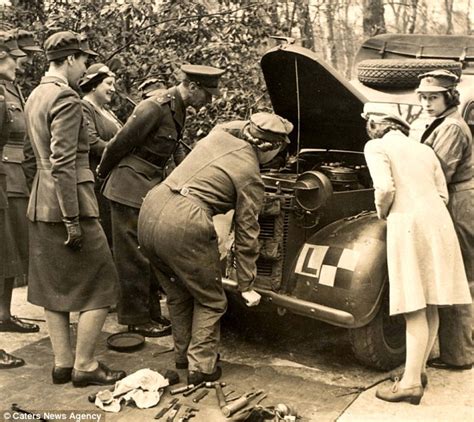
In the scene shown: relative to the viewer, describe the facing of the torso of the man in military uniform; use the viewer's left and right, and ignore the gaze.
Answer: facing to the right of the viewer

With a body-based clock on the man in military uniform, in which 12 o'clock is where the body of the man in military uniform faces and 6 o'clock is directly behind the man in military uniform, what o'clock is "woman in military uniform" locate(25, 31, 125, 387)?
The woman in military uniform is roughly at 4 o'clock from the man in military uniform.

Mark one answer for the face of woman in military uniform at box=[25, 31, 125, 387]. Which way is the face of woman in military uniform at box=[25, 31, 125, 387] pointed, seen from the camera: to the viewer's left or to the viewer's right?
to the viewer's right

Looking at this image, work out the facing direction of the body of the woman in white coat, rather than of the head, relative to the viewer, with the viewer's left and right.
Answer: facing away from the viewer and to the left of the viewer

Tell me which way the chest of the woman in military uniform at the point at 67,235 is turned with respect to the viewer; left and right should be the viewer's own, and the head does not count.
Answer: facing away from the viewer and to the right of the viewer

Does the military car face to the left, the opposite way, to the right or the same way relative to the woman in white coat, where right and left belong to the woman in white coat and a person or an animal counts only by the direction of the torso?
to the left

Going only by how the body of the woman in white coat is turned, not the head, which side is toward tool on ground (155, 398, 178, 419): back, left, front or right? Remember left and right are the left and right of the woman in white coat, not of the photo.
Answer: left

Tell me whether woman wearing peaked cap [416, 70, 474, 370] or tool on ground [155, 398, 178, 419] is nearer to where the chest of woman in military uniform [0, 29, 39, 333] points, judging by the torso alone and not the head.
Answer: the woman wearing peaked cap

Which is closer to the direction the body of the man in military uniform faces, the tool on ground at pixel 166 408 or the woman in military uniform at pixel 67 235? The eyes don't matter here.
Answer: the tool on ground

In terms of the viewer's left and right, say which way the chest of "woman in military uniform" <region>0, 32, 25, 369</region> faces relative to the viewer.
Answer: facing to the right of the viewer

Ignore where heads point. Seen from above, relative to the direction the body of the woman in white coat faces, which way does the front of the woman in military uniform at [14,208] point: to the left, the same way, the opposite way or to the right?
to the right

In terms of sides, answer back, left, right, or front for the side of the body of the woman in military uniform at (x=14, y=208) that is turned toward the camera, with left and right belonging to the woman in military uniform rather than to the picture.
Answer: right

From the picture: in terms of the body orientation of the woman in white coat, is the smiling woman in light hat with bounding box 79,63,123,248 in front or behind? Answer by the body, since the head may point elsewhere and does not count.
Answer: in front

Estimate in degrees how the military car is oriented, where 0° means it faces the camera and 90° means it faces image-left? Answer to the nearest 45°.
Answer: approximately 45°
